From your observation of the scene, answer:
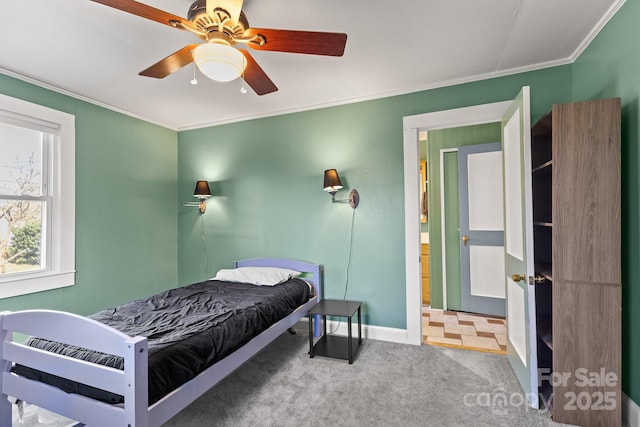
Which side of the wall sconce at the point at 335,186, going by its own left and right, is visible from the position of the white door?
left

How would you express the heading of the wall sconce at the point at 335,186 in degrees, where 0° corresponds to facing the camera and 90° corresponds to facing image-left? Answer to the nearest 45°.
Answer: approximately 45°

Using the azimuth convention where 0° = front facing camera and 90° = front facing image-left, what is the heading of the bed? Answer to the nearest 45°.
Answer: approximately 45°

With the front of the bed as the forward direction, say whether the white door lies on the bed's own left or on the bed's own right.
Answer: on the bed's own left

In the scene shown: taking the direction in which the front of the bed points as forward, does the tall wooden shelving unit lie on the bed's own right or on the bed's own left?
on the bed's own left

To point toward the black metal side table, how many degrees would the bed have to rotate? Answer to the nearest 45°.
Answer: approximately 135° to its left
